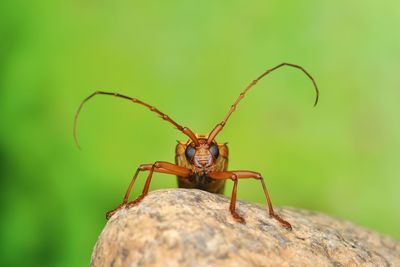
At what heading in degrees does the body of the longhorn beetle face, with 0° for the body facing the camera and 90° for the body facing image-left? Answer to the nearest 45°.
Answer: approximately 0°
